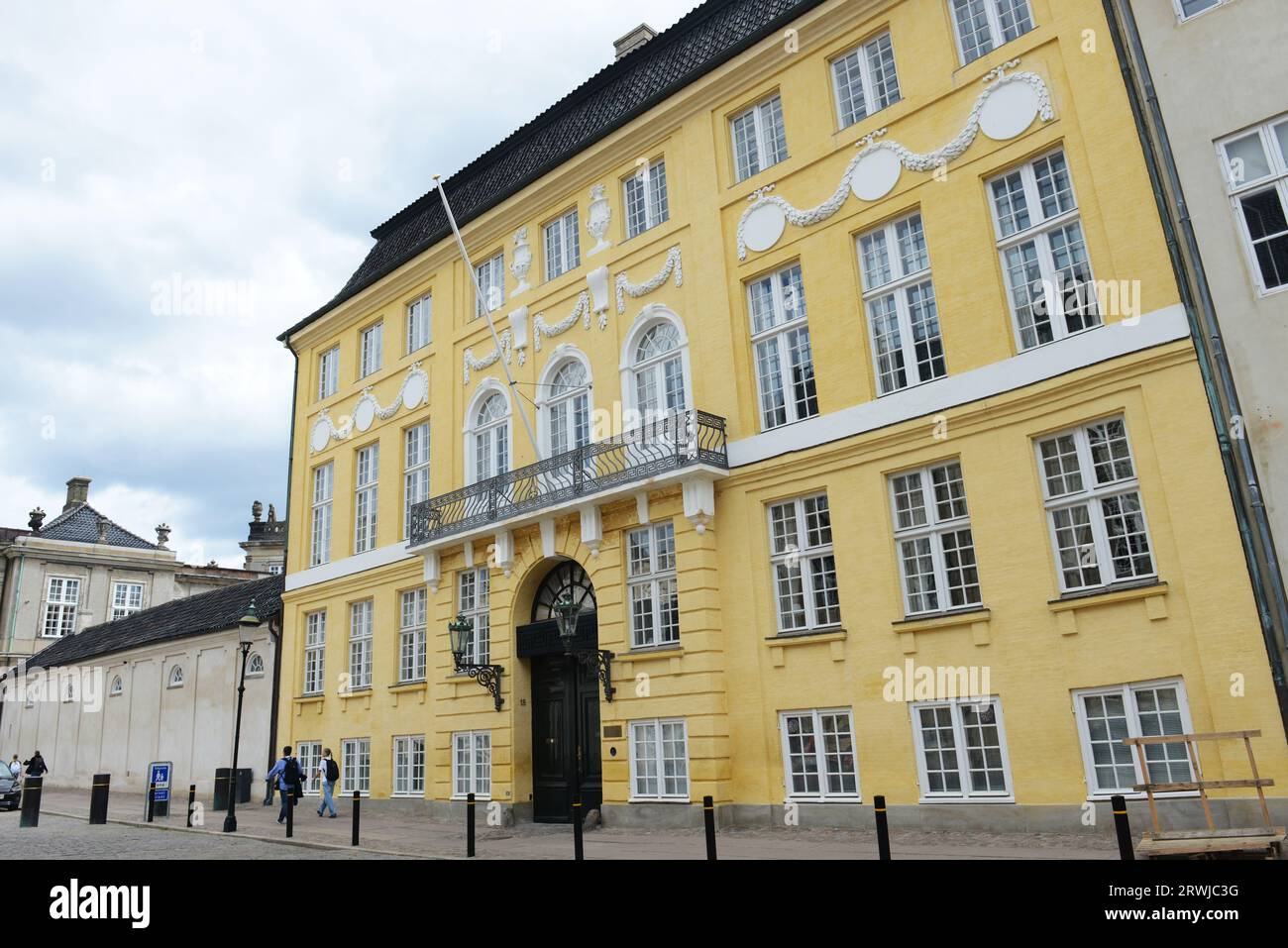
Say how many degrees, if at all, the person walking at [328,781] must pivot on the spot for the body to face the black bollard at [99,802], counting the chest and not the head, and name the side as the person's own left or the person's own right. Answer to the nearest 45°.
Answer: approximately 45° to the person's own left

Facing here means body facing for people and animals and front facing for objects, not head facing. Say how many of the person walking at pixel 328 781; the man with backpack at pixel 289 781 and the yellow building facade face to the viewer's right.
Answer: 0

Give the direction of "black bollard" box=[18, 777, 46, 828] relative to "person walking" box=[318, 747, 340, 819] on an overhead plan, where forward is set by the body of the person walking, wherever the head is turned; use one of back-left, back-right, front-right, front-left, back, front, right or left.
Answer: front-left

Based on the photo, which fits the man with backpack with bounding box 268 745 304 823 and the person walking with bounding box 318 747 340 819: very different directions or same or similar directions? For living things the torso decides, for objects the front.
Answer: same or similar directions

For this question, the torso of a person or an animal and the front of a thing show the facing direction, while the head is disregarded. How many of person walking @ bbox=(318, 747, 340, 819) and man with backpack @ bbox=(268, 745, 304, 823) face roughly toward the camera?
0

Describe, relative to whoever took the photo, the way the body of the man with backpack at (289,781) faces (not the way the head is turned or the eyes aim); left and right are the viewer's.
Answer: facing away from the viewer and to the left of the viewer

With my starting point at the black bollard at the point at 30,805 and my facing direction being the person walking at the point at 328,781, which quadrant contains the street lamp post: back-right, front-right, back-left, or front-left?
front-right

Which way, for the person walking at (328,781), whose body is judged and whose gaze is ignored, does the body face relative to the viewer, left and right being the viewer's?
facing away from the viewer and to the left of the viewer

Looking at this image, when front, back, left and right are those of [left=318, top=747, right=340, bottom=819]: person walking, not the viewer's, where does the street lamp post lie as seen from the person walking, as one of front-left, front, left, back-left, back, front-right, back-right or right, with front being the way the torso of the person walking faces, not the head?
left

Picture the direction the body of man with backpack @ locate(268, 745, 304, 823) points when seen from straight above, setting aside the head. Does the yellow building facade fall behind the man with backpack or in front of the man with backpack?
behind

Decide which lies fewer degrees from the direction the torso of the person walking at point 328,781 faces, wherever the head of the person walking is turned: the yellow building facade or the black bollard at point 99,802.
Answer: the black bollard

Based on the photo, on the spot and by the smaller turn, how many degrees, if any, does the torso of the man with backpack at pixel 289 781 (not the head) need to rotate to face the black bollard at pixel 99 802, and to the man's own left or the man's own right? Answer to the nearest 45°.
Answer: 0° — they already face it
